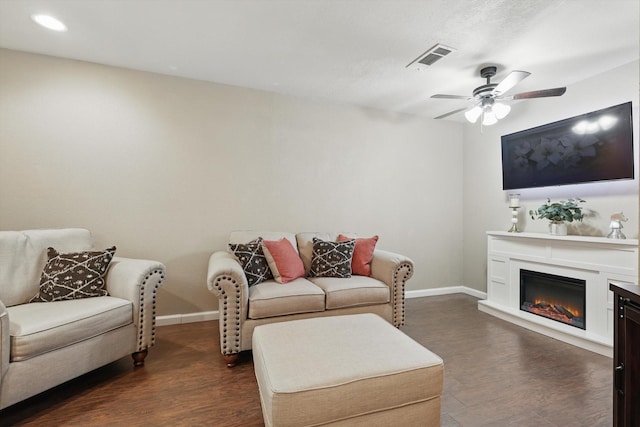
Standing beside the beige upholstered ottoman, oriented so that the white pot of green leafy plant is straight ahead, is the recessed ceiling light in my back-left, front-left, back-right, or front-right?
back-left

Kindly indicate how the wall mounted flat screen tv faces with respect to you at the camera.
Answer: facing the viewer and to the left of the viewer

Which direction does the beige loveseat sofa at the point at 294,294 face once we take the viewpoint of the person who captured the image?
facing the viewer and to the right of the viewer

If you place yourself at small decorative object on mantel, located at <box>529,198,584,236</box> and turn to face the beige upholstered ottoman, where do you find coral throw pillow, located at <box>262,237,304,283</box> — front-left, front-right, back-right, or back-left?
front-right

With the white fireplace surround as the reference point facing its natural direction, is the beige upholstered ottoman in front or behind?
in front

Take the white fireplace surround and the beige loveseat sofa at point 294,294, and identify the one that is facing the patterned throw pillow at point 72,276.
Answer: the white fireplace surround

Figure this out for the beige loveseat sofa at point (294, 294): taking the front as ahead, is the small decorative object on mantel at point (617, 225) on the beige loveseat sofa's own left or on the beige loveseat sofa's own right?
on the beige loveseat sofa's own left

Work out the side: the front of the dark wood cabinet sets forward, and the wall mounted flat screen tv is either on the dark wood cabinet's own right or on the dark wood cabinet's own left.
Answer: on the dark wood cabinet's own right

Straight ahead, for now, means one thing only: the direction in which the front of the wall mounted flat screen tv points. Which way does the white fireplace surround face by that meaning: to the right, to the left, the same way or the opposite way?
the same way

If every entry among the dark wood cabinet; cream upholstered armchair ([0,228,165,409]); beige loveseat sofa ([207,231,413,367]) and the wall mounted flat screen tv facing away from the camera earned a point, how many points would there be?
0

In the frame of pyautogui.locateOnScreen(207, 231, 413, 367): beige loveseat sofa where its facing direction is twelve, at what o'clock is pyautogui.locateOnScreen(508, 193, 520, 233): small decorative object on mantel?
The small decorative object on mantel is roughly at 10 o'clock from the beige loveseat sofa.

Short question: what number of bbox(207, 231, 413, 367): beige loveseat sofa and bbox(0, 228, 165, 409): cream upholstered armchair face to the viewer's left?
0

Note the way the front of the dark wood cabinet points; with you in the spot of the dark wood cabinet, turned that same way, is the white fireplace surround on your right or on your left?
on your right

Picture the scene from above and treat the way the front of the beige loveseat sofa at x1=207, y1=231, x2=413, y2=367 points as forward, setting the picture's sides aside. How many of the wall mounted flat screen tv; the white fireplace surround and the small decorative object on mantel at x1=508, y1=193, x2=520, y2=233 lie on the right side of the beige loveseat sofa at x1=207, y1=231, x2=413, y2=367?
0

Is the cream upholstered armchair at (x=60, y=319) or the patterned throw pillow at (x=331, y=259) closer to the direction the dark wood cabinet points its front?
the cream upholstered armchair

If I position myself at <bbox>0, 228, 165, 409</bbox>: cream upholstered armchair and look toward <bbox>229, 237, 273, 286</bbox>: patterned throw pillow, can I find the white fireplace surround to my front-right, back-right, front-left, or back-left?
front-right

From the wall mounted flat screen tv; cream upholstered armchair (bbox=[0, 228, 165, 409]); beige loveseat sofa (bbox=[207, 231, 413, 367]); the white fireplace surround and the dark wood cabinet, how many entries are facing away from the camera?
0

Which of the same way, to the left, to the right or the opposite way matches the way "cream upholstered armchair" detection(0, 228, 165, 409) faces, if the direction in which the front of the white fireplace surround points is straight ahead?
the opposite way

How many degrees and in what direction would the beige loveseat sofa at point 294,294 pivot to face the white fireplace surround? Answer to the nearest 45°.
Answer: approximately 45° to its left

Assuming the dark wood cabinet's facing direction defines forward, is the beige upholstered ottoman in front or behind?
in front

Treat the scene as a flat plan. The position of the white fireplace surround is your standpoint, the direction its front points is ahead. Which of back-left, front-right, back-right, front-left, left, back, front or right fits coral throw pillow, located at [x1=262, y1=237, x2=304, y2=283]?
front

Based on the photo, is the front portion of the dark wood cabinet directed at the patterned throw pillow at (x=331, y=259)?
no

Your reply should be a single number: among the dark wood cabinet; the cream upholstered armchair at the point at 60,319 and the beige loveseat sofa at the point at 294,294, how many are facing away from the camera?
0
